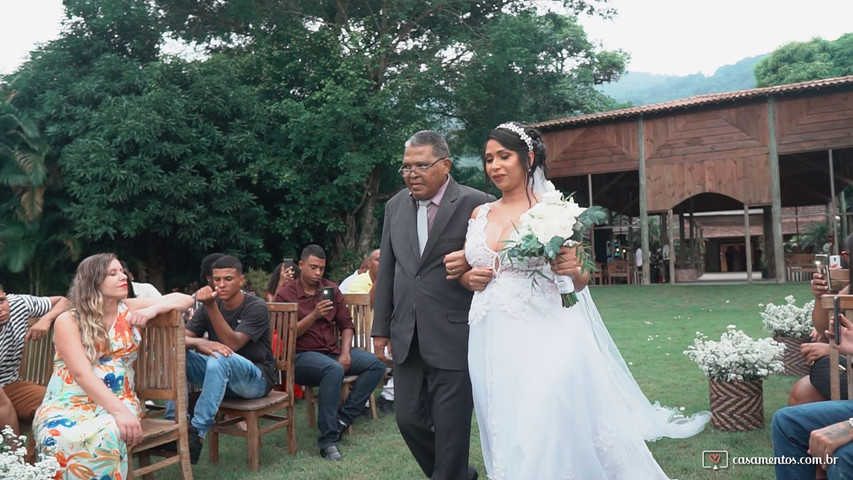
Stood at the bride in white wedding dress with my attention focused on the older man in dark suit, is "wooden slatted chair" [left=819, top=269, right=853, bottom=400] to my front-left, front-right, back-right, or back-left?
back-right

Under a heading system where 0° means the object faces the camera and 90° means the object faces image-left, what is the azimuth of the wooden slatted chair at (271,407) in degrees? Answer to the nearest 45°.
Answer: approximately 45°

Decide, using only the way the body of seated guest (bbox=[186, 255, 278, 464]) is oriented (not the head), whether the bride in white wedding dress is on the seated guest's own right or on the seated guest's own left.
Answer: on the seated guest's own left

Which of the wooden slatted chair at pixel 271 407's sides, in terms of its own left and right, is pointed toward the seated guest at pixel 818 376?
left

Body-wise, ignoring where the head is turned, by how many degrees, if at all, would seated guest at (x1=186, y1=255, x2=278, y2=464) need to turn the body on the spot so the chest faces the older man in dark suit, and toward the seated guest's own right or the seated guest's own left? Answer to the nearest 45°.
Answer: approximately 90° to the seated guest's own left

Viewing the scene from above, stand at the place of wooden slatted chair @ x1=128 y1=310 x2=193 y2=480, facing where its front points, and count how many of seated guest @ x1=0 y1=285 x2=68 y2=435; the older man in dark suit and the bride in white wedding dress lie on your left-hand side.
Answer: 2

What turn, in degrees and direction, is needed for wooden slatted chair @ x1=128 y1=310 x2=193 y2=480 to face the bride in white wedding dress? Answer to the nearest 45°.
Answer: approximately 90° to its left

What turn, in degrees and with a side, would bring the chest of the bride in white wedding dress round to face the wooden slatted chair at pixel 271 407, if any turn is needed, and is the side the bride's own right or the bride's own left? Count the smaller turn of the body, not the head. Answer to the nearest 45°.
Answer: approximately 90° to the bride's own right

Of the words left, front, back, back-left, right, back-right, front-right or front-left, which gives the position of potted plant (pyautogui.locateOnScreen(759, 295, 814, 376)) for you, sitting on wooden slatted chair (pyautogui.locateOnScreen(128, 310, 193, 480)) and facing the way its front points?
back-left

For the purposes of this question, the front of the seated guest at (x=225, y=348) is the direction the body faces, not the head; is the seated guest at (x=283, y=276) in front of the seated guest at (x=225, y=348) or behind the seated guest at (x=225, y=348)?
behind

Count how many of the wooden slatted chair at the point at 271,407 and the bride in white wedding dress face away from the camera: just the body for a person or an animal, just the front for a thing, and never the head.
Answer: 0

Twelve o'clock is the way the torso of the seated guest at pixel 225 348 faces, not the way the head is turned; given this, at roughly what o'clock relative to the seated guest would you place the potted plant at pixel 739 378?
The potted plant is roughly at 8 o'clock from the seated guest.

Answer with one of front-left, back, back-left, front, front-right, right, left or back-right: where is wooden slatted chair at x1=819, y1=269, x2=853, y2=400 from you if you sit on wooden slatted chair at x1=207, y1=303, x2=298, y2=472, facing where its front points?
left
